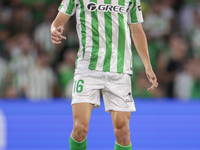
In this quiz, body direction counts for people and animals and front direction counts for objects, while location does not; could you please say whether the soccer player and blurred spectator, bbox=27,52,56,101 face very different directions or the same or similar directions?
same or similar directions

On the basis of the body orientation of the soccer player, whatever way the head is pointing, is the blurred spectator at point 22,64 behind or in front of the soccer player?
behind

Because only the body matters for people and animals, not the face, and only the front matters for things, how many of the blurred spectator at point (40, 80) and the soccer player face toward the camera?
2

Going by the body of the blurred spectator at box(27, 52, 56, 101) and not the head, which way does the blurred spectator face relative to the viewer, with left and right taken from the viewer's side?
facing the viewer

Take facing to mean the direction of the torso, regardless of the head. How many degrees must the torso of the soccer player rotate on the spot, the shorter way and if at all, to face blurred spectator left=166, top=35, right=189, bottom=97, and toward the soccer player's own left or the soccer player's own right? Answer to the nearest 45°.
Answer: approximately 180°

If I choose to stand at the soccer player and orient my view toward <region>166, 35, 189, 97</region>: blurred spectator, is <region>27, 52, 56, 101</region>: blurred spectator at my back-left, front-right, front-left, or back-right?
front-left

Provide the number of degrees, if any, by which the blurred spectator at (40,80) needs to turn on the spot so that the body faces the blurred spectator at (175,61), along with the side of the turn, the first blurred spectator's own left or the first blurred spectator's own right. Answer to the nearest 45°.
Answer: approximately 90° to the first blurred spectator's own left

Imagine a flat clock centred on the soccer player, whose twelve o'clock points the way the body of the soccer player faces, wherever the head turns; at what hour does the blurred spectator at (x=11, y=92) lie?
The blurred spectator is roughly at 5 o'clock from the soccer player.

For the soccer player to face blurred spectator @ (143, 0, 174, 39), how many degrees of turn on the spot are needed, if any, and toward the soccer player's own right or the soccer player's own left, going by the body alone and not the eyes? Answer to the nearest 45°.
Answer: approximately 180°

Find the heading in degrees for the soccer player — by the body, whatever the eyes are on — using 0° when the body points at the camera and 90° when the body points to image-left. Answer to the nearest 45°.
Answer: approximately 0°

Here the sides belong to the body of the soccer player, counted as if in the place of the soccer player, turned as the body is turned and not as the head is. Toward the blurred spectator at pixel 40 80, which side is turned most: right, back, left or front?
back

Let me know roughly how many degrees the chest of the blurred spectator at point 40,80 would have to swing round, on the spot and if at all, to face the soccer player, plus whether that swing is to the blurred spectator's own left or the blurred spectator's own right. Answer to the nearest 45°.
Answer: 0° — they already face them
